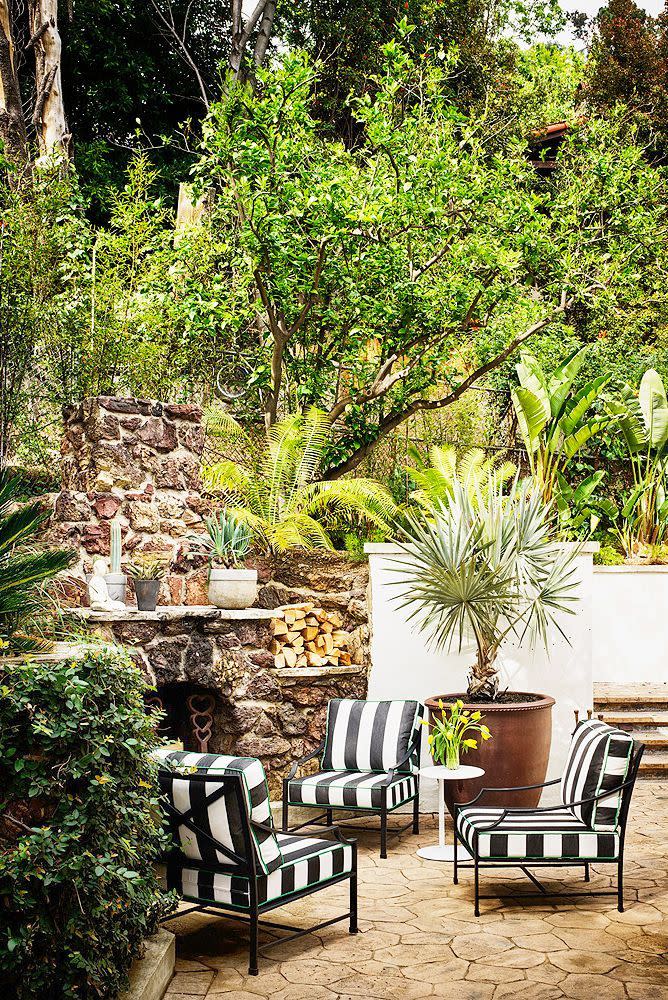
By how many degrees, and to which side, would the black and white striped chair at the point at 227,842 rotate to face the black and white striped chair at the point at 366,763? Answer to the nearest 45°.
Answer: approximately 45° to its left

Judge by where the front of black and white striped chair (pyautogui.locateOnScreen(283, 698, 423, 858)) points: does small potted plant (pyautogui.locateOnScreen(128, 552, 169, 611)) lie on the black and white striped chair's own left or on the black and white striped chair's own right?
on the black and white striped chair's own right

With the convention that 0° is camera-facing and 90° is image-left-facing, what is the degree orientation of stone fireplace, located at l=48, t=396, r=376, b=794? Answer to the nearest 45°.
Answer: approximately 0°

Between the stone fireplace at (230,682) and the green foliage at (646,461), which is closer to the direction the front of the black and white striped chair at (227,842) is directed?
the green foliage

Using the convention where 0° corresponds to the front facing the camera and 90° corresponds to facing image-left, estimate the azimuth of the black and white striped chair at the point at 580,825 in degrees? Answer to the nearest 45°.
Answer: approximately 90°

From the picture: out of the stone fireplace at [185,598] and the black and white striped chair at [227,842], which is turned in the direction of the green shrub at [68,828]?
the stone fireplace
